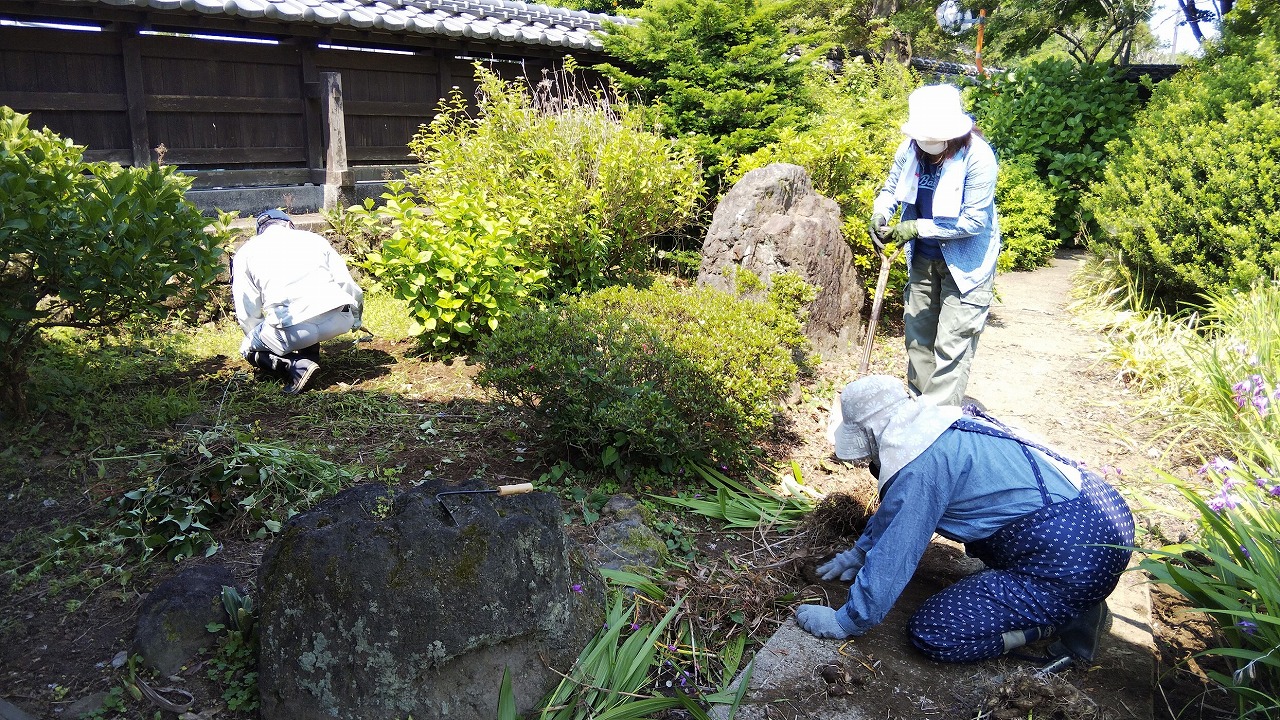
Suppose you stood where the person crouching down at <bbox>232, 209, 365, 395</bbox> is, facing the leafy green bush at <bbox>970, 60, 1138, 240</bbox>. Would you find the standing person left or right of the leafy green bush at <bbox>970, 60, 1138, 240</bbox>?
right

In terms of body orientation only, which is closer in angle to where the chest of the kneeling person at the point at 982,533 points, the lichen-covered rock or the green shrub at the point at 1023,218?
the lichen-covered rock

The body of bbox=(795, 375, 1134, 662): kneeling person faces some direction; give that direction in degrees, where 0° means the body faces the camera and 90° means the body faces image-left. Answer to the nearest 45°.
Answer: approximately 90°

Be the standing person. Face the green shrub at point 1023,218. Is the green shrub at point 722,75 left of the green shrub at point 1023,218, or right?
left

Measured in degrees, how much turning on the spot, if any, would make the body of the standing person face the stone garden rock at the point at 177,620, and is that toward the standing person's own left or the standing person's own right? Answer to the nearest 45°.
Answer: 0° — they already face it

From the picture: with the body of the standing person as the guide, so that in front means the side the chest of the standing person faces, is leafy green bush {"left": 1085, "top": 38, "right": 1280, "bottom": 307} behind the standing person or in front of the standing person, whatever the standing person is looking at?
behind

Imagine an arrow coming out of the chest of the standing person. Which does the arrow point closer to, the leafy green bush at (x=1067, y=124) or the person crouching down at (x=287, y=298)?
the person crouching down

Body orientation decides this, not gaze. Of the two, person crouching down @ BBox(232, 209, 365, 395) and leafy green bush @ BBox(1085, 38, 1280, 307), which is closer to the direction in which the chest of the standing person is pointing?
the person crouching down

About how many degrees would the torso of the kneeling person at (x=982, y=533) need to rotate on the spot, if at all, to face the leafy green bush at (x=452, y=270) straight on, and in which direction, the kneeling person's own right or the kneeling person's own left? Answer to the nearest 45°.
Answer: approximately 45° to the kneeling person's own right

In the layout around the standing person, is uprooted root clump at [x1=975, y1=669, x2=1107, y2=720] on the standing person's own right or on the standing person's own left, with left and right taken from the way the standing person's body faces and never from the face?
on the standing person's own left

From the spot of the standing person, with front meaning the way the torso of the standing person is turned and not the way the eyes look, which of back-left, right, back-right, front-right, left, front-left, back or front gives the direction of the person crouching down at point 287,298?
front-right

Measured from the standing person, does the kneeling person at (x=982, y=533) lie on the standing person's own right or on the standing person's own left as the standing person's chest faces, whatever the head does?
on the standing person's own left

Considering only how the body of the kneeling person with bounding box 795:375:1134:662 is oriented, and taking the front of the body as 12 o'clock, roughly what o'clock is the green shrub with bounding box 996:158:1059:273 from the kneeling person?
The green shrub is roughly at 3 o'clock from the kneeling person.
